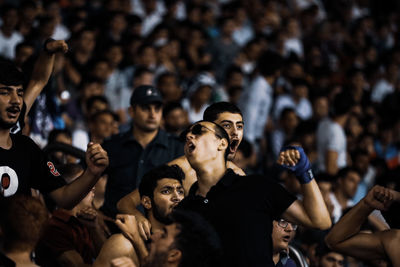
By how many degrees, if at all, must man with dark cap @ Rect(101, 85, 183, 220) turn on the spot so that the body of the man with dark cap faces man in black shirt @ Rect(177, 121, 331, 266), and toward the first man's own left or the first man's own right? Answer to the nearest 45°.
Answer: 0° — they already face them

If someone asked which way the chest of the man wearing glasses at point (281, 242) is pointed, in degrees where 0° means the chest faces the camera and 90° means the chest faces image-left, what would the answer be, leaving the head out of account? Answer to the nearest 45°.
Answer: approximately 315°

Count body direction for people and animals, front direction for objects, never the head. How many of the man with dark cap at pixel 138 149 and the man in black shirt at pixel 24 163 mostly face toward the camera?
2

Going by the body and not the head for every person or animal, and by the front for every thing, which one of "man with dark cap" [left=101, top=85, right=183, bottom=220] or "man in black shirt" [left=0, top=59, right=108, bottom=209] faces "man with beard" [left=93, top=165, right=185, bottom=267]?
"man with dark cap" [left=101, top=85, right=183, bottom=220]

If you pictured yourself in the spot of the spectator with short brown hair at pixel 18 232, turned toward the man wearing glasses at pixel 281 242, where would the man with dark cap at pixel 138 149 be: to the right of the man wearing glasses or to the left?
left

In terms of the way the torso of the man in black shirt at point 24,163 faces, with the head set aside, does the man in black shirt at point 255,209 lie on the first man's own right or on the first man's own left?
on the first man's own left

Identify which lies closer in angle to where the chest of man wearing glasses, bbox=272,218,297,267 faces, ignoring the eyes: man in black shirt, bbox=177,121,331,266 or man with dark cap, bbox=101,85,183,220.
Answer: the man in black shirt
